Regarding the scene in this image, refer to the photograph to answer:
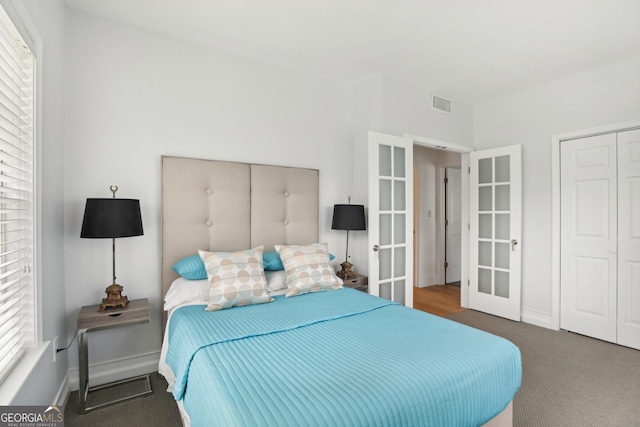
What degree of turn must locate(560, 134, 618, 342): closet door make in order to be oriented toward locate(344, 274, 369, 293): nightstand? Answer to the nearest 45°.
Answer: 0° — it already faces it

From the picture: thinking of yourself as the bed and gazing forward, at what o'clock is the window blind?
The window blind is roughly at 4 o'clock from the bed.

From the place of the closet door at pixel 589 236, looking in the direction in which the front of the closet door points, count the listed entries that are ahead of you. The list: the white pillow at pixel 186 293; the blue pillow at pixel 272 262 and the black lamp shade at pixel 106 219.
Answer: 3

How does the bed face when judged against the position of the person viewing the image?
facing the viewer and to the right of the viewer

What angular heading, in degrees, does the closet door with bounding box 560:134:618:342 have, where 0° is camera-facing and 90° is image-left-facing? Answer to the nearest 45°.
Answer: approximately 45°

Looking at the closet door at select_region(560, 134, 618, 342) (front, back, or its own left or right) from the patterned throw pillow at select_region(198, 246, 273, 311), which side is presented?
front

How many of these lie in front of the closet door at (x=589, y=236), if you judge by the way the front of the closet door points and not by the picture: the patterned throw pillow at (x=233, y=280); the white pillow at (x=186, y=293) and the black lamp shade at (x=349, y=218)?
3

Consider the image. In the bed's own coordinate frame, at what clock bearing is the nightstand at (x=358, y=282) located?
The nightstand is roughly at 8 o'clock from the bed.

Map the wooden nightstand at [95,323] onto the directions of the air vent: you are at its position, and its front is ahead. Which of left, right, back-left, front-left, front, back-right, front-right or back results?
right

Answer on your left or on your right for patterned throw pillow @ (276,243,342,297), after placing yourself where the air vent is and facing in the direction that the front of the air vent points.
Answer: on your right

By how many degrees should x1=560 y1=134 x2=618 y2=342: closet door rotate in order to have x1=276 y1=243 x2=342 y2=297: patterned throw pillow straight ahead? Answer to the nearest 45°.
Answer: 0° — it already faces it

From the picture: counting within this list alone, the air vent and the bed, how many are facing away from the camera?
0
